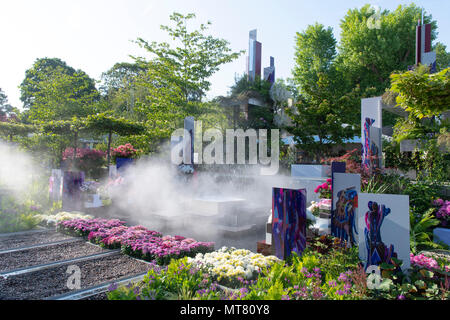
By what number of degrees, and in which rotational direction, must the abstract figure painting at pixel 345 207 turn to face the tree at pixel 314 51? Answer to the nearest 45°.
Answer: approximately 180°

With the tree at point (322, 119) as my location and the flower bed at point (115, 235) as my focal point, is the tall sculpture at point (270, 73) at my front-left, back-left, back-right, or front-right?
back-right

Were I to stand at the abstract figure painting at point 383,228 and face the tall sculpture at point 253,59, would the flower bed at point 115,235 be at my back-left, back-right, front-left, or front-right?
front-left

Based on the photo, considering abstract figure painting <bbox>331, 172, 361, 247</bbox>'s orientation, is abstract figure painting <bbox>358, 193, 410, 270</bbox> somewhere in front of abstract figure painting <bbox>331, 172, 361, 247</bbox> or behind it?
in front

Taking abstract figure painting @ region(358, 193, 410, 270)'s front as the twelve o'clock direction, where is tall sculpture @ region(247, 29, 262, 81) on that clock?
The tall sculpture is roughly at 5 o'clock from the abstract figure painting.

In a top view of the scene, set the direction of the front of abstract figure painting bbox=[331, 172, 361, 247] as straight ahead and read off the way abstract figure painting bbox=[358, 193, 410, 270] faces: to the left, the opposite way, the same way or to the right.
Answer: the same way

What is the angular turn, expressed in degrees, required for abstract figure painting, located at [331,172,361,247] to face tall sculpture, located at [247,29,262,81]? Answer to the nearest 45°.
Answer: approximately 180°

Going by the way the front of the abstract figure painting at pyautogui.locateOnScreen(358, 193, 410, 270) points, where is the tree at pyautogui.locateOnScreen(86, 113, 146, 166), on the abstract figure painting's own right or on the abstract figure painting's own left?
on the abstract figure painting's own right

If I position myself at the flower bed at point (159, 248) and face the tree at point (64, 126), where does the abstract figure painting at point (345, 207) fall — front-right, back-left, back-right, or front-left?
back-right

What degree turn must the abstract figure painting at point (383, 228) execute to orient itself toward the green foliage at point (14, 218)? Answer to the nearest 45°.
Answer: approximately 90° to its right

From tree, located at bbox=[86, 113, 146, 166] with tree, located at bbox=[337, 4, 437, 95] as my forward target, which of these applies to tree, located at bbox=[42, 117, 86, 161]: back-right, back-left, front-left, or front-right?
back-left

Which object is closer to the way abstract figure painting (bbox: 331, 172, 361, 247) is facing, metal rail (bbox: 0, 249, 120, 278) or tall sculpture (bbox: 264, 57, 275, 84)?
the metal rail

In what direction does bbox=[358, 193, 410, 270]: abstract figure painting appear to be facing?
toward the camera

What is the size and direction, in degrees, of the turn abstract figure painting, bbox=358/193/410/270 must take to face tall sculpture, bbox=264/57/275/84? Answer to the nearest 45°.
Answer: approximately 180°

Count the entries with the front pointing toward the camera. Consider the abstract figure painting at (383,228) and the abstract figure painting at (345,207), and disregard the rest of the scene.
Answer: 2

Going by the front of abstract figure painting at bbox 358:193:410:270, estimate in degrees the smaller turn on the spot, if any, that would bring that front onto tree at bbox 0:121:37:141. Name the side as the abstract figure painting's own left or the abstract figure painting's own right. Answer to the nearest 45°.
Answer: approximately 90° to the abstract figure painting's own right

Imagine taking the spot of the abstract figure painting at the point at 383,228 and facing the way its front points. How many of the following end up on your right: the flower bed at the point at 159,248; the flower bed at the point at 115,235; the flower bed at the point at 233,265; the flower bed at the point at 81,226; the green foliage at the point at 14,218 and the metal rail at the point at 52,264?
6
